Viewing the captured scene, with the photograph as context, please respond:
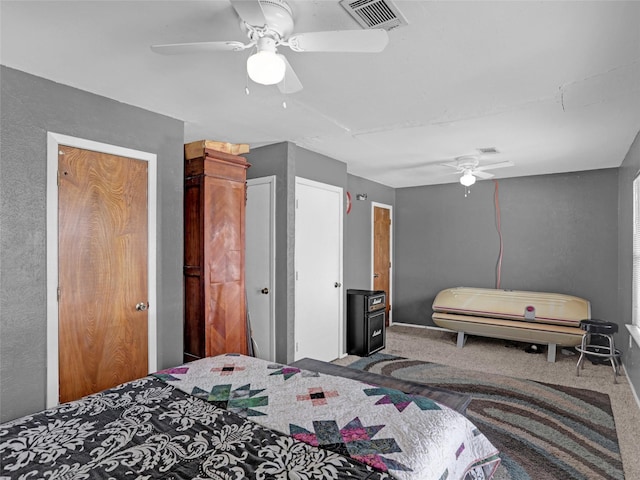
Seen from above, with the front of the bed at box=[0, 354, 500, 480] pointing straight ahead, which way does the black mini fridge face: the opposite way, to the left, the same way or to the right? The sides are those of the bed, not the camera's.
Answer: to the right

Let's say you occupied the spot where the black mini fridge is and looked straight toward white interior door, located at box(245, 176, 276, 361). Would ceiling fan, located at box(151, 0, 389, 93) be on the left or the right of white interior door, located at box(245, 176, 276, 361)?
left

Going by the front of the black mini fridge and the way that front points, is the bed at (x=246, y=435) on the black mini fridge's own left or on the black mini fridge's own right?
on the black mini fridge's own right

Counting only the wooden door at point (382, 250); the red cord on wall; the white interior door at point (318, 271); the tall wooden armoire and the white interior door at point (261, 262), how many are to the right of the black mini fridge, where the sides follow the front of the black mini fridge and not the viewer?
3

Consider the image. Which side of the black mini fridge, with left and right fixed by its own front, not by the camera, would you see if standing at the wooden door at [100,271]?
right

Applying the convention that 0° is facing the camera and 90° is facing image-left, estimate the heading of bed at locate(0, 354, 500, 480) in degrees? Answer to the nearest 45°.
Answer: approximately 225°

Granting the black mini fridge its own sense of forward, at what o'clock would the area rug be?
The area rug is roughly at 12 o'clock from the black mini fridge.

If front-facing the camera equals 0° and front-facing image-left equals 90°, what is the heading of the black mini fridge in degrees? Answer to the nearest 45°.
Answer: approximately 315°

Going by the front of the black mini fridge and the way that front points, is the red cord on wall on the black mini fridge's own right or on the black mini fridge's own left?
on the black mini fridge's own left

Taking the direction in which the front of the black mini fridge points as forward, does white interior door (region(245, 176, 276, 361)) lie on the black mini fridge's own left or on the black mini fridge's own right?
on the black mini fridge's own right

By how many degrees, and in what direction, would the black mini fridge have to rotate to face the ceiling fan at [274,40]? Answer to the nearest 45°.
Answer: approximately 45° to its right
